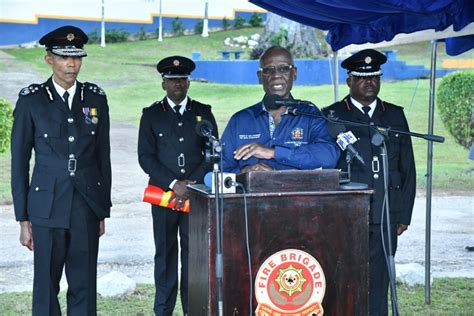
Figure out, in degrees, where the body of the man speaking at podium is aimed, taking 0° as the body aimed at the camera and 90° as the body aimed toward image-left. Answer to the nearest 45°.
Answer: approximately 0°

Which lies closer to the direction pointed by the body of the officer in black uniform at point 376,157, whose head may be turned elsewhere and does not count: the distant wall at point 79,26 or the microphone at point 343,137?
the microphone

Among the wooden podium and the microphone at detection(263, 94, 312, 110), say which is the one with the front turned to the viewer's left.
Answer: the microphone

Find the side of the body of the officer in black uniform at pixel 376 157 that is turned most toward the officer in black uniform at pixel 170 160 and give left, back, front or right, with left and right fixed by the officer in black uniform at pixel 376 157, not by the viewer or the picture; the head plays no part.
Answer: right

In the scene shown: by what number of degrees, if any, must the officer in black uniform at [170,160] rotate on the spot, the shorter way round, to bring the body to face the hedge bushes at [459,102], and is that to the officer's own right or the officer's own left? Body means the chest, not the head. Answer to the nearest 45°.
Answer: approximately 135° to the officer's own left

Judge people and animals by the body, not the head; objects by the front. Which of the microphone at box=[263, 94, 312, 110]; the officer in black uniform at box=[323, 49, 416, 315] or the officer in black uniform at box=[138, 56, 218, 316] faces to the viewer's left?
the microphone

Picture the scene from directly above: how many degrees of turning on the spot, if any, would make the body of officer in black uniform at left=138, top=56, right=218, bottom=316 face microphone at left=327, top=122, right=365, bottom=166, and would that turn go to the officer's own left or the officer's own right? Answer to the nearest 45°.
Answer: approximately 45° to the officer's own left

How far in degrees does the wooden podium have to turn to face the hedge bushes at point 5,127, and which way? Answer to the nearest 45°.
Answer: approximately 135° to its right

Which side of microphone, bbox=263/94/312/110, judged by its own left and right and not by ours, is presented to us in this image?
left
